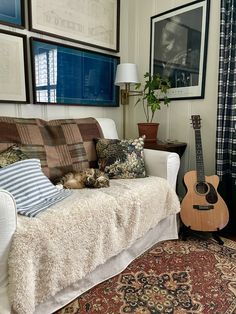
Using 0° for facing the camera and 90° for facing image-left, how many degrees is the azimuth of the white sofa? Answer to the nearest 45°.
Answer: approximately 315°

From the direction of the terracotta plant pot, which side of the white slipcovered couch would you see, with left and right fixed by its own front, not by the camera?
left

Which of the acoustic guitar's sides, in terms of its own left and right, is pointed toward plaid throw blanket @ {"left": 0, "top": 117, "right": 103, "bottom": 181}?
right
